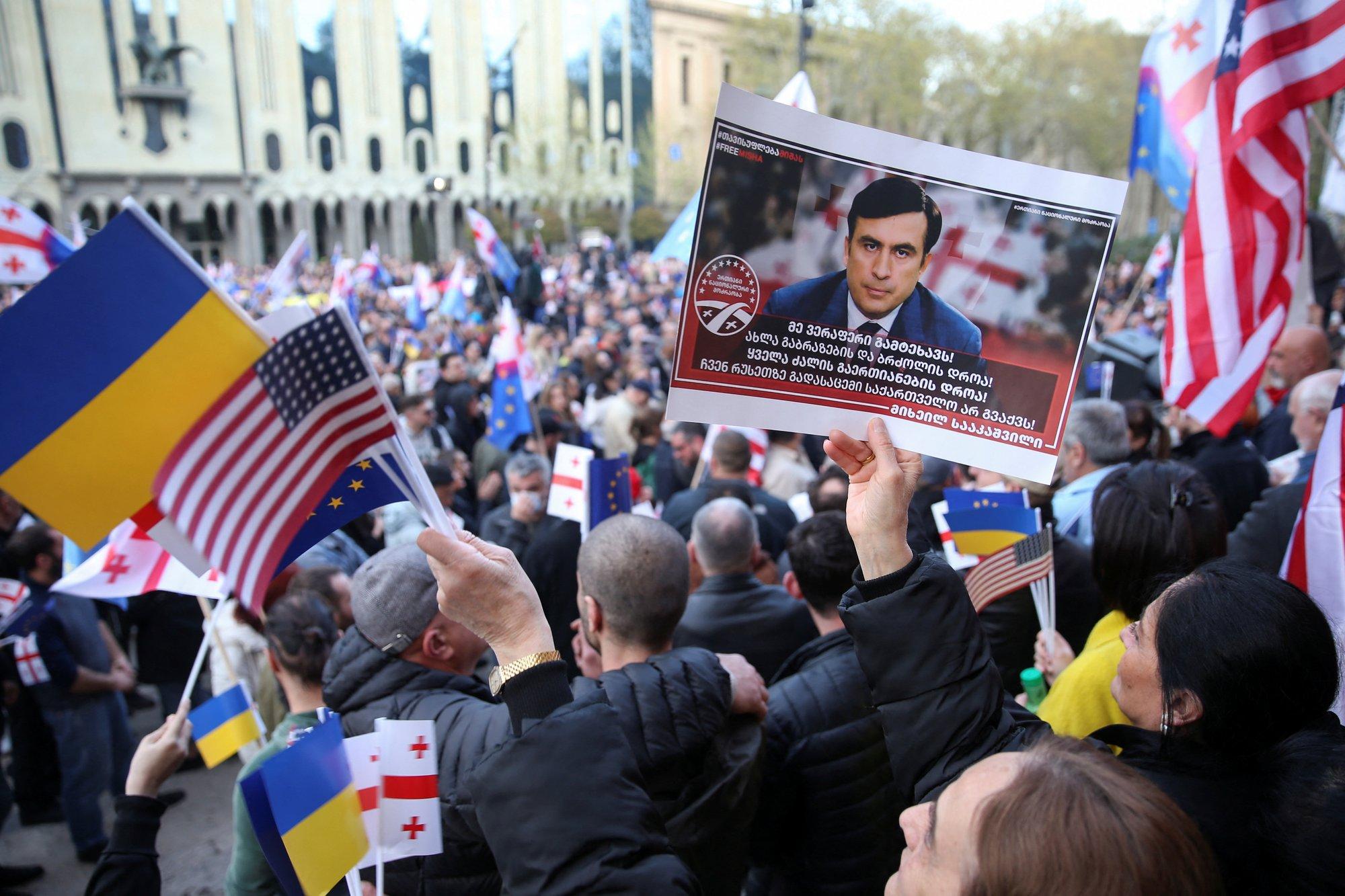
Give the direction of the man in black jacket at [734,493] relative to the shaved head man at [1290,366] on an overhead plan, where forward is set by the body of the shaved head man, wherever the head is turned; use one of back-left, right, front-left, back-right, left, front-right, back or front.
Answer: front-left

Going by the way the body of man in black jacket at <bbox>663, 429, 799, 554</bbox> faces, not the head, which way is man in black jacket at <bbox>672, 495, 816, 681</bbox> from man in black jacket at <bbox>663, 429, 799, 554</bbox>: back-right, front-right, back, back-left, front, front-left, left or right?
back

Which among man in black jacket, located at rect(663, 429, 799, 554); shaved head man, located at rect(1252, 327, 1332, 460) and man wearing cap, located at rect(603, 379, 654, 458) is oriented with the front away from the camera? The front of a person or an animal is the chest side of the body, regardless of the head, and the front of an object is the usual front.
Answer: the man in black jacket

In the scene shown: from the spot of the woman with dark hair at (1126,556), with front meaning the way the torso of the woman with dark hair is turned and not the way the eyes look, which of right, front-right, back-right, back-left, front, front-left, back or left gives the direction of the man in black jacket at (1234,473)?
front-right

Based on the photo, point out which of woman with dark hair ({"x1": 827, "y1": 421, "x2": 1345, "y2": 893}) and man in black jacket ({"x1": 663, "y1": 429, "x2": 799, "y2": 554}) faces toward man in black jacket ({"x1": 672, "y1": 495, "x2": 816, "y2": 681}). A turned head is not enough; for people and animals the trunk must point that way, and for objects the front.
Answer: the woman with dark hair

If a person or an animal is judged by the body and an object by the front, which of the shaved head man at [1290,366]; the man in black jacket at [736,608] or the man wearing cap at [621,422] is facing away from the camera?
the man in black jacket

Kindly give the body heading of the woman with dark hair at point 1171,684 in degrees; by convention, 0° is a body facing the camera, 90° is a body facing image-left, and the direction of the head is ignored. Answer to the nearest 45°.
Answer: approximately 135°

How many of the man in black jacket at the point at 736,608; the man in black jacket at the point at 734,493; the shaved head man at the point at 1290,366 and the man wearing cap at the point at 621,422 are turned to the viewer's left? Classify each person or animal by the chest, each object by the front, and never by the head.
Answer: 1

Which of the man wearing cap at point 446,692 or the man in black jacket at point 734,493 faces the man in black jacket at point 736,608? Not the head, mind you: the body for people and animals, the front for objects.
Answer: the man wearing cap

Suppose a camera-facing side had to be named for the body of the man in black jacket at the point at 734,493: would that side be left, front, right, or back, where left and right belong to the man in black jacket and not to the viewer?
back

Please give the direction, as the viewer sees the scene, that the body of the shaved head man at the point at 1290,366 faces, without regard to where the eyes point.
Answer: to the viewer's left

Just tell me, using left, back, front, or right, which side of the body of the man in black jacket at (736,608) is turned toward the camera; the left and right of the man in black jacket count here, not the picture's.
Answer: back

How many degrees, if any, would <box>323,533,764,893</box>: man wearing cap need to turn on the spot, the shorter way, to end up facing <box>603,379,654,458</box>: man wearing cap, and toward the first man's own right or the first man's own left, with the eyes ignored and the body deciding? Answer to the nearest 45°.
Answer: approximately 45° to the first man's own left

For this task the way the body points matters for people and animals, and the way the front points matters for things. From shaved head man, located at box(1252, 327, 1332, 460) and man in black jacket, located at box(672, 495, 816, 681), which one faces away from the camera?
the man in black jacket

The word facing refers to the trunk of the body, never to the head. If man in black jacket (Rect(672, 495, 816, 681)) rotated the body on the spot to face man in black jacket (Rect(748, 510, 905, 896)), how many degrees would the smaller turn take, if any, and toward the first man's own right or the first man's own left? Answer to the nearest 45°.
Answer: approximately 180°
